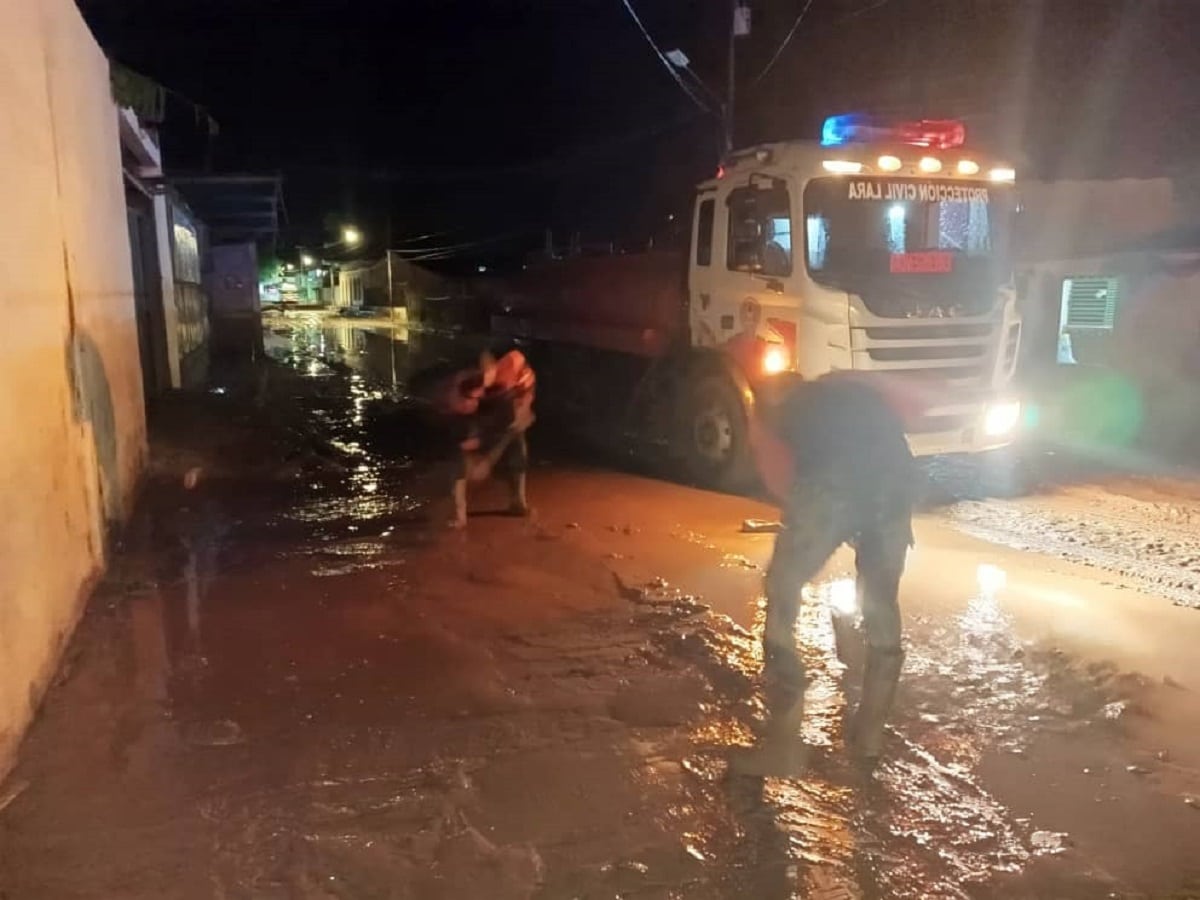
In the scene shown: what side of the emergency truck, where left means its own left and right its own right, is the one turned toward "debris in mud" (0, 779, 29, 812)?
right

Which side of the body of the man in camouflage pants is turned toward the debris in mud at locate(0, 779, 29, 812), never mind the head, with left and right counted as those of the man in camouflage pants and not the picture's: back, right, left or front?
left

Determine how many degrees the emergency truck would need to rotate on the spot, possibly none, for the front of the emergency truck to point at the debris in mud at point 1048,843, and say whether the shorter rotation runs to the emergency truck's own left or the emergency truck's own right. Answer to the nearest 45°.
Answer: approximately 45° to the emergency truck's own right

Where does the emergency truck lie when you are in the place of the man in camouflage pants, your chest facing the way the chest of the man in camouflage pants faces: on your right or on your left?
on your right

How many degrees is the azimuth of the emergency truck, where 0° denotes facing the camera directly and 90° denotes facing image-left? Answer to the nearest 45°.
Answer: approximately 315°

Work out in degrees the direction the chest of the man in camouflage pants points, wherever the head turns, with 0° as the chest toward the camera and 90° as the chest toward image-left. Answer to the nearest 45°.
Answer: approximately 135°

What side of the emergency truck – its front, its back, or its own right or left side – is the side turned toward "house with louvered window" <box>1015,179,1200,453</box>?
left

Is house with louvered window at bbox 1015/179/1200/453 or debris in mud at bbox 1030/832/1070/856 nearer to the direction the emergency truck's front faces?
the debris in mud

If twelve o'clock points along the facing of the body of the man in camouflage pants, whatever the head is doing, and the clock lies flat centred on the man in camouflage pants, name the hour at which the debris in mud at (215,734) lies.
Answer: The debris in mud is roughly at 10 o'clock from the man in camouflage pants.

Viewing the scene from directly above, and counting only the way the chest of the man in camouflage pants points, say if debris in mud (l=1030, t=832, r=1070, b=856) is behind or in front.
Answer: behind

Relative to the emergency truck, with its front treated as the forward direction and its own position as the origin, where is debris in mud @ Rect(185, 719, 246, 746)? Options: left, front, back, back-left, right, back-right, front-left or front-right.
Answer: right

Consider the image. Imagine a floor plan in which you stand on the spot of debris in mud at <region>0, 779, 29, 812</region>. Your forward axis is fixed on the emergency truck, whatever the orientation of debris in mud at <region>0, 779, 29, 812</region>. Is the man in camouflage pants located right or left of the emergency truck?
right

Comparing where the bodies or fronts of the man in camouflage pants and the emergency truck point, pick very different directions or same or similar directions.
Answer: very different directions

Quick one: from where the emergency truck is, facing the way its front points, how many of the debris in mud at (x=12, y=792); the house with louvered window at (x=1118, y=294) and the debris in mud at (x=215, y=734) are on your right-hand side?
2
